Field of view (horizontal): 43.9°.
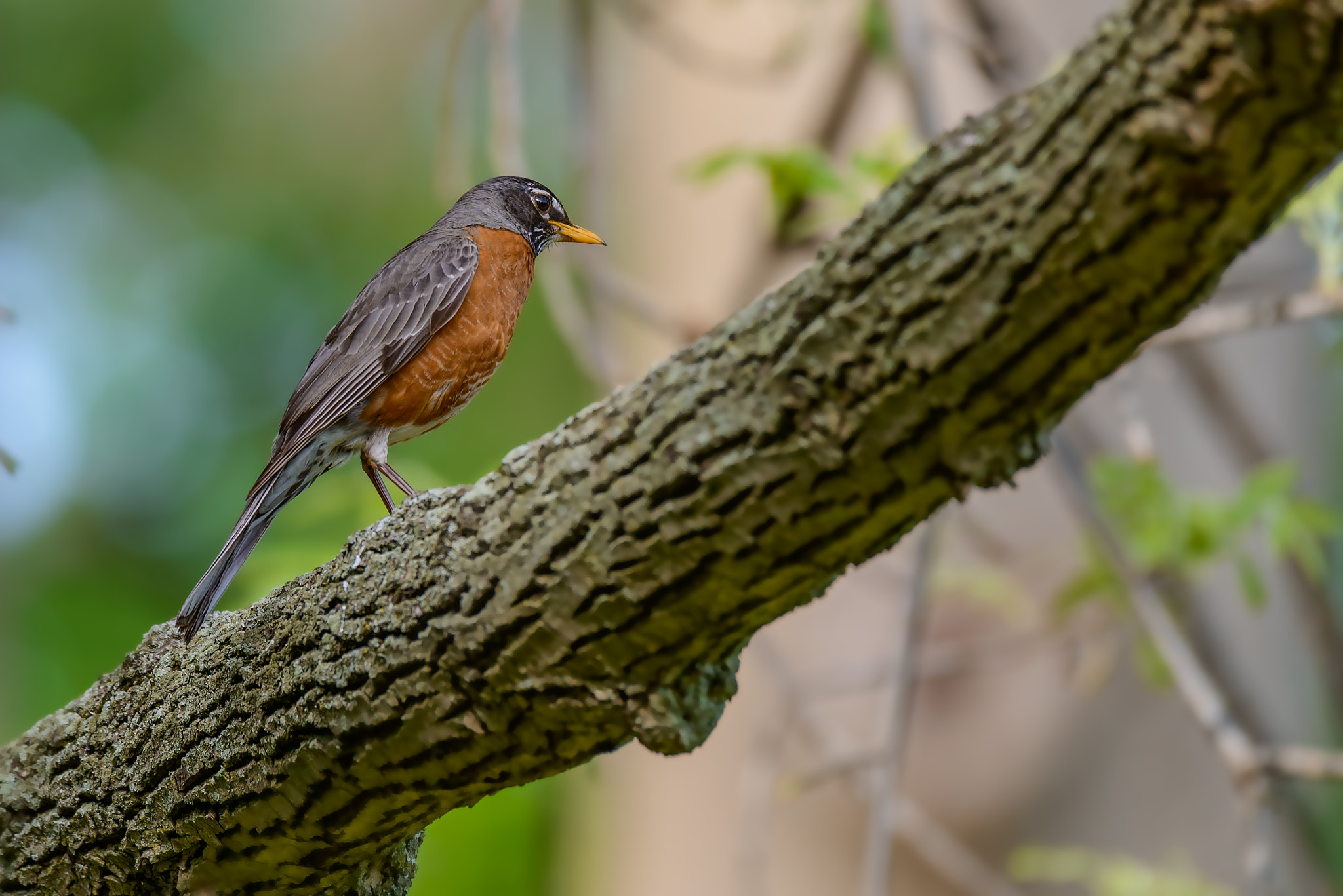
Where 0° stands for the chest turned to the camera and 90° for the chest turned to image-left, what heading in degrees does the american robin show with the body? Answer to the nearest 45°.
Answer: approximately 270°
